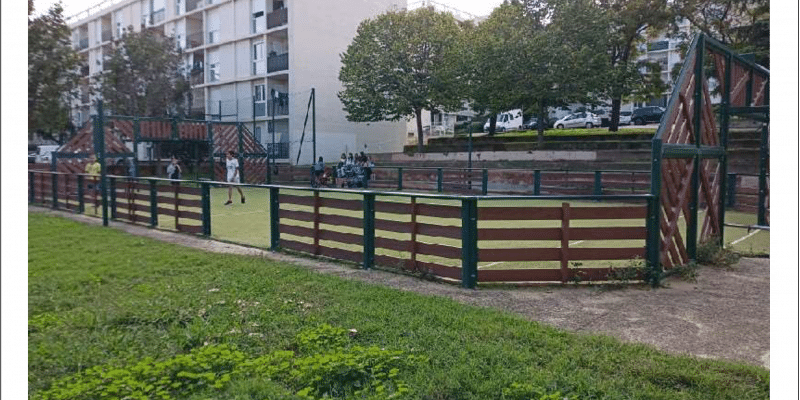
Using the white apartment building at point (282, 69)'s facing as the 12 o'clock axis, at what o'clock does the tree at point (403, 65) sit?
The tree is roughly at 9 o'clock from the white apartment building.

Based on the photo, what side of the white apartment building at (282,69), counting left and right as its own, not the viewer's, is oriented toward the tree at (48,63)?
front

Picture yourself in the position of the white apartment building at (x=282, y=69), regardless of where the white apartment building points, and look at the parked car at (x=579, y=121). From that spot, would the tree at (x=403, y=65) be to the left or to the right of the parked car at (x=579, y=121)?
right

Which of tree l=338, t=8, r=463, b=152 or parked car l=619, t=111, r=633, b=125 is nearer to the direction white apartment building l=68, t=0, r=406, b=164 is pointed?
the tree

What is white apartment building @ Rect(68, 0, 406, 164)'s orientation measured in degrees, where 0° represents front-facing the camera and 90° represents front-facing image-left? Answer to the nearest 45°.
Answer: approximately 45°

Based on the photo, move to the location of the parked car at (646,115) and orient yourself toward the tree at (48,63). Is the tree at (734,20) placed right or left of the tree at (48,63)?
left

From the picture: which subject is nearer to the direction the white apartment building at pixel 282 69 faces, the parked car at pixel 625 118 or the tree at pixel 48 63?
the tree

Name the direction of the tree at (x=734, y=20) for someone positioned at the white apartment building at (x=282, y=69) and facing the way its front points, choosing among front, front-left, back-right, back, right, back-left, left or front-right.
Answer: left

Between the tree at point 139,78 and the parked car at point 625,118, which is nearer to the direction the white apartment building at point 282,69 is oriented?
the tree
